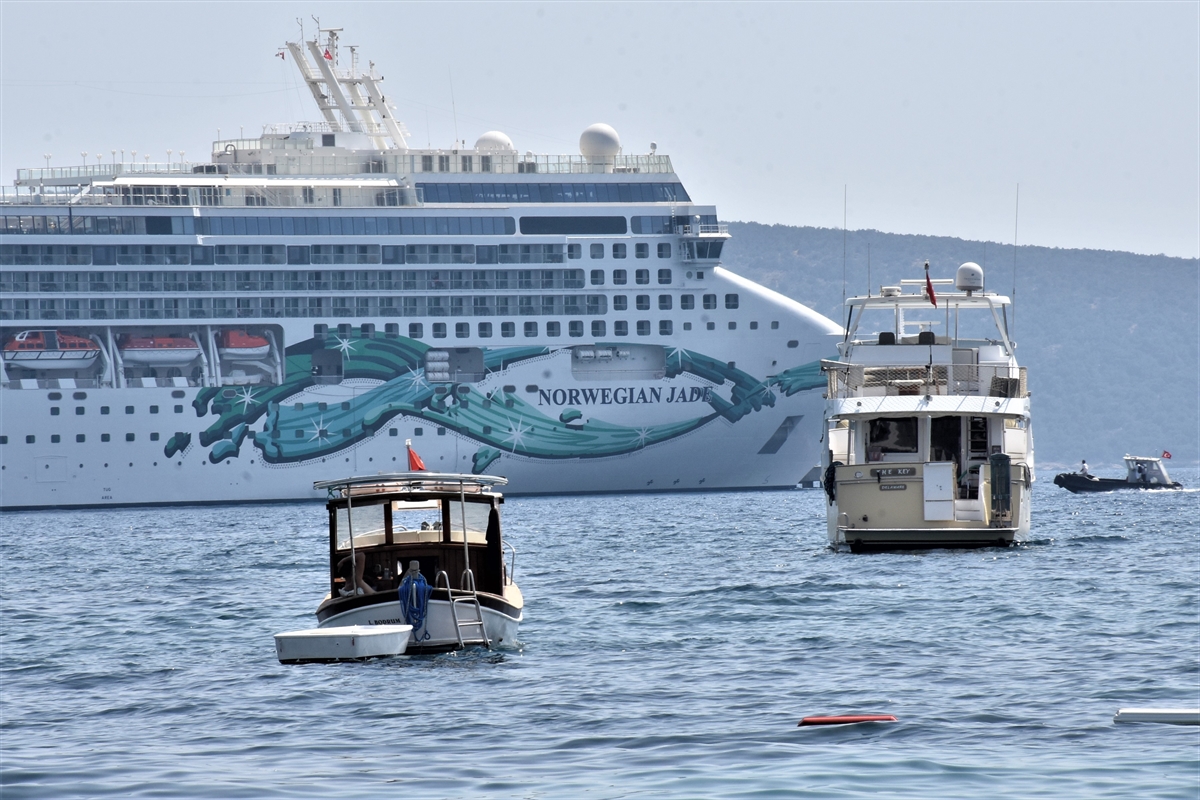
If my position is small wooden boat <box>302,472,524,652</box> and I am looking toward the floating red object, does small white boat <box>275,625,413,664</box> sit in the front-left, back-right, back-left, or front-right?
front-right

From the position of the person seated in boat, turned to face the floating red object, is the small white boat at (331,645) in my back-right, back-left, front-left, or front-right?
front-right

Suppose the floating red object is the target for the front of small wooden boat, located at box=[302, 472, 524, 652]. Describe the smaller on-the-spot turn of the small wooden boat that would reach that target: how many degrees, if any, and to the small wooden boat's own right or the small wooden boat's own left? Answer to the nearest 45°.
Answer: approximately 135° to the small wooden boat's own right

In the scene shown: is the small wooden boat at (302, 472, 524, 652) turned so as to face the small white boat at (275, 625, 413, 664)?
no

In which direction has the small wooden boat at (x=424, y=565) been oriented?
away from the camera

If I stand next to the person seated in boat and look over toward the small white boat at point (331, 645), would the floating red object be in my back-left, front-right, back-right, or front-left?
front-left
